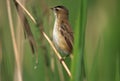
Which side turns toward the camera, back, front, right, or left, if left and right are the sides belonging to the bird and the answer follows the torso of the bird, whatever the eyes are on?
left
